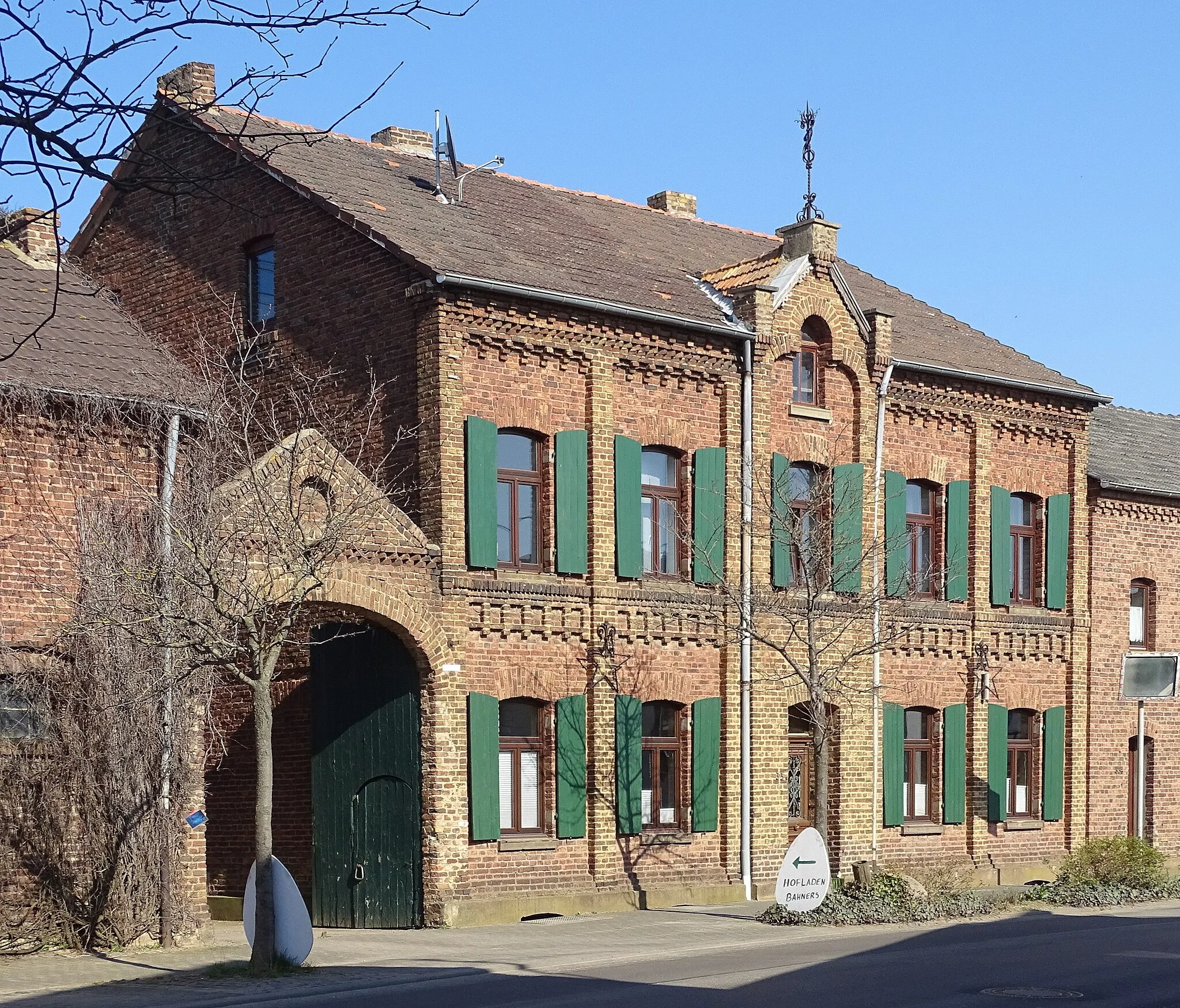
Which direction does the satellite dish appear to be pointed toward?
to the viewer's right

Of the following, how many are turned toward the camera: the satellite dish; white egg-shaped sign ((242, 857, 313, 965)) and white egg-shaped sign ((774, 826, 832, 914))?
1

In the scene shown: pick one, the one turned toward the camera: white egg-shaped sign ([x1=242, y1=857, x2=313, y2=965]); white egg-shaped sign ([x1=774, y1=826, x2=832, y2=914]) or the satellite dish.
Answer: white egg-shaped sign ([x1=774, y1=826, x2=832, y2=914])

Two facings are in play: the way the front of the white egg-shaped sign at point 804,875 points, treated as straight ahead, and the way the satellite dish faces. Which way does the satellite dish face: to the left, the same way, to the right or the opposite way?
to the left

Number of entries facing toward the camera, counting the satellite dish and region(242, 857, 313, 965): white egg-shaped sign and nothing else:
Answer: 0

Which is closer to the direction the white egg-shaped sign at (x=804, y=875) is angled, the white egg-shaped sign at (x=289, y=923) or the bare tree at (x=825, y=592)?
the white egg-shaped sign

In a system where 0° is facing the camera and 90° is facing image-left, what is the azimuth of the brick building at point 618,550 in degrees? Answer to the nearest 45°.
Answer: approximately 315°

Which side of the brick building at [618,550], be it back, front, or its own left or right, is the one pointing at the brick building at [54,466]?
right

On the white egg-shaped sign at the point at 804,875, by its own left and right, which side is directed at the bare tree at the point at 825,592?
back
